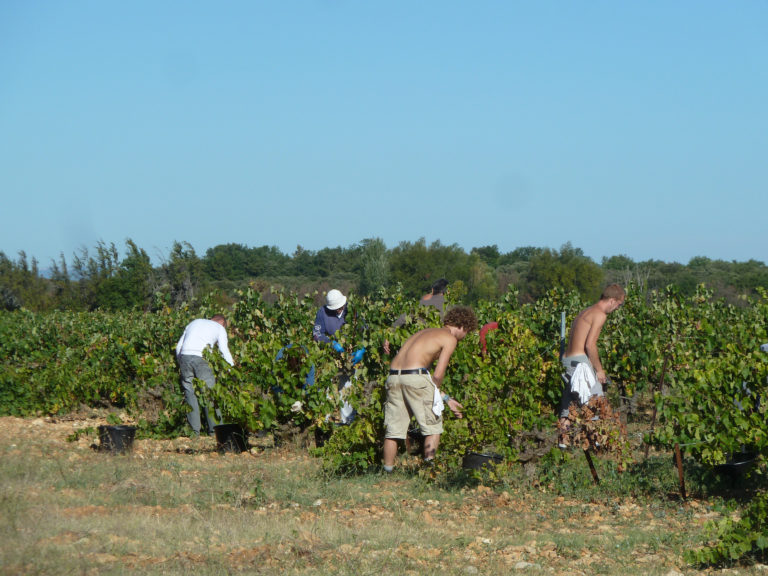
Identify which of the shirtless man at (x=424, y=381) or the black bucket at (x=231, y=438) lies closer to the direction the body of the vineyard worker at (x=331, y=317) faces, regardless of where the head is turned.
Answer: the shirtless man

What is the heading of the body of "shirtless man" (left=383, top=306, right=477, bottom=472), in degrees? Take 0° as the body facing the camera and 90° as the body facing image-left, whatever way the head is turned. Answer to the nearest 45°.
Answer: approximately 225°

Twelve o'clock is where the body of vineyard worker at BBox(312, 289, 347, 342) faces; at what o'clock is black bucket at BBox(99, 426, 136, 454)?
The black bucket is roughly at 4 o'clock from the vineyard worker.

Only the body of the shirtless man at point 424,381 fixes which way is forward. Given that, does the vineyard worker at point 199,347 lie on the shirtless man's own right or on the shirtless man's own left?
on the shirtless man's own left

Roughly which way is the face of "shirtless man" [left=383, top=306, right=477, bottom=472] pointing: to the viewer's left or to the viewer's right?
to the viewer's right

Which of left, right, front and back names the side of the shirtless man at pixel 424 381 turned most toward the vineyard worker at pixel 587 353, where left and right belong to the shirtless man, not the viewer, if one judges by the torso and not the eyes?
front

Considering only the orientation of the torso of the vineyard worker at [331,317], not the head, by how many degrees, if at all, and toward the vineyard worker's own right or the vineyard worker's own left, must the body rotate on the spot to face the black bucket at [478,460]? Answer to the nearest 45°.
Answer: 0° — they already face it

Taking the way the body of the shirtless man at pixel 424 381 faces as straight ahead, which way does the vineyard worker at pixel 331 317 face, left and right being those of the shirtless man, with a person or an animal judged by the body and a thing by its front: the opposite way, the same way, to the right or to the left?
to the right

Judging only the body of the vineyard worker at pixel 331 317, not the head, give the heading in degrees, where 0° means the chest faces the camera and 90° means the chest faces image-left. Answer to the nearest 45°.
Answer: approximately 315°

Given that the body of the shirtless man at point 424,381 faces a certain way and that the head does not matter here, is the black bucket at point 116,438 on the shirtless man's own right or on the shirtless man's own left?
on the shirtless man's own left

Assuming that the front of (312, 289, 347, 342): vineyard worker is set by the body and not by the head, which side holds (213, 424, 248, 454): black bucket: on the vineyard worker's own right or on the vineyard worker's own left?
on the vineyard worker's own right

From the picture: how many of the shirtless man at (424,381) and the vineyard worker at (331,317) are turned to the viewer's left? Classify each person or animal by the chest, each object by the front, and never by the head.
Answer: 0
